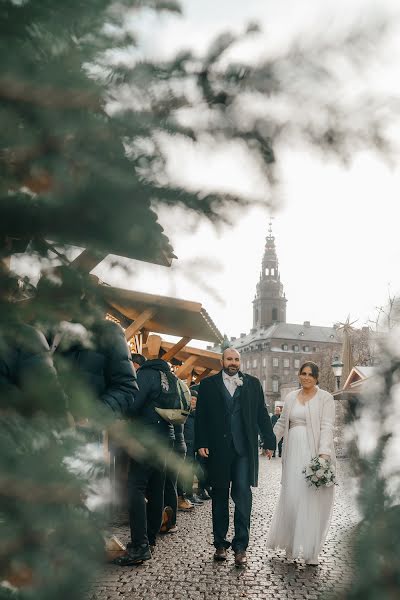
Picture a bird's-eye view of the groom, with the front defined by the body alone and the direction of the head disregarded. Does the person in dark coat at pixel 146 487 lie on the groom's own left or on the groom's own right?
on the groom's own right

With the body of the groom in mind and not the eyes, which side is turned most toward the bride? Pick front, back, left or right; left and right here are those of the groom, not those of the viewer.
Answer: left

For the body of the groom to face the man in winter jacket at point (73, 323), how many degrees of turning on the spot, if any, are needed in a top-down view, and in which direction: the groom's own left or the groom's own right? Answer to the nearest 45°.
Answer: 0° — they already face them

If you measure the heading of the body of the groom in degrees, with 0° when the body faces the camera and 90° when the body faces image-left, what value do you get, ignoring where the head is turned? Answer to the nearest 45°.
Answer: approximately 0°
